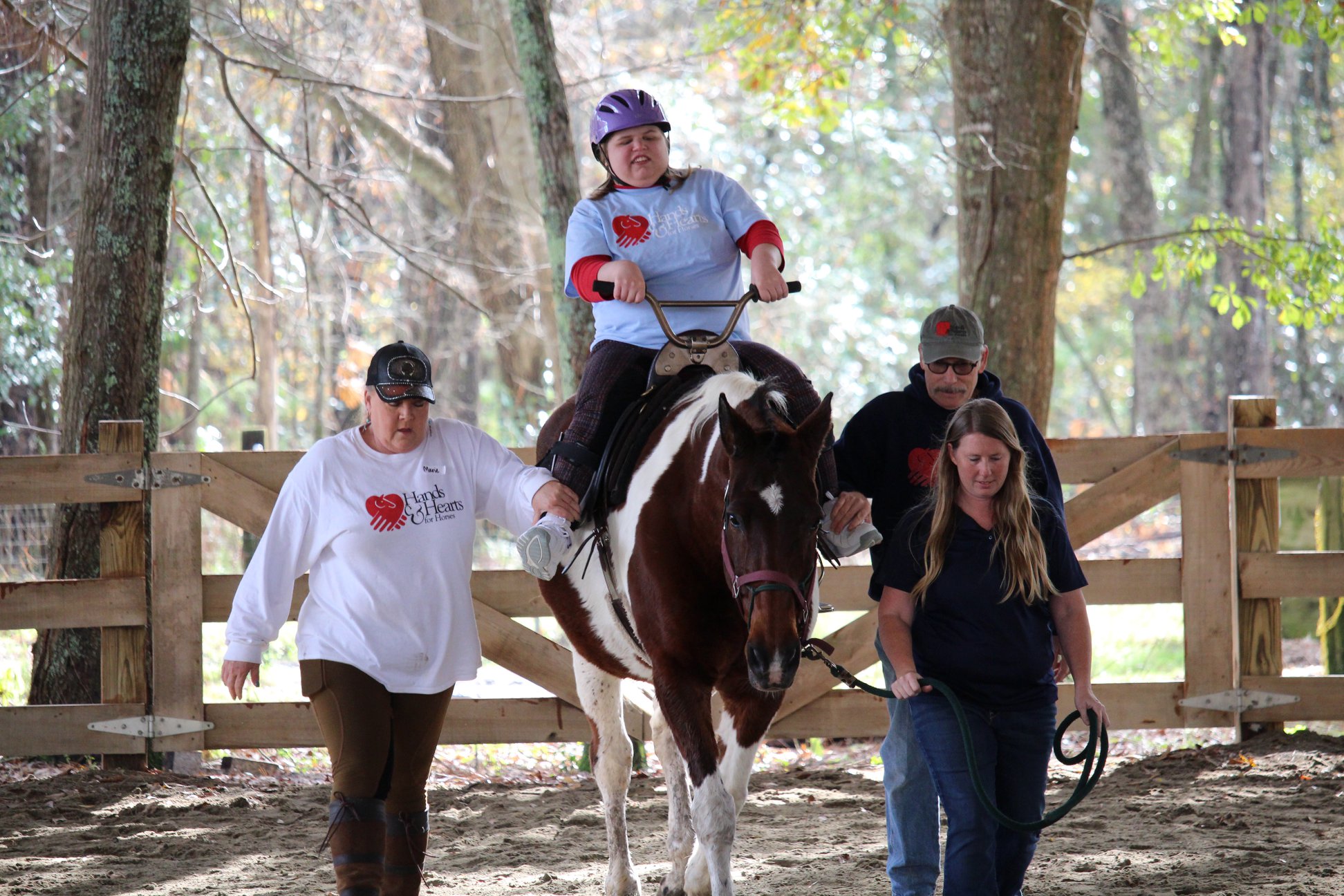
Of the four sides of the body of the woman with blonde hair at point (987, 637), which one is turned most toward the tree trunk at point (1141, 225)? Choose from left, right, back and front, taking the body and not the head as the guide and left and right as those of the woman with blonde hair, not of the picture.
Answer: back

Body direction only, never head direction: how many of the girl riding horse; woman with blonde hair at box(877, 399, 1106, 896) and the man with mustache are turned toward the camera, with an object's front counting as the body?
3

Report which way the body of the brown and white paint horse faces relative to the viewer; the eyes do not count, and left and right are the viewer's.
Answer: facing the viewer and to the right of the viewer

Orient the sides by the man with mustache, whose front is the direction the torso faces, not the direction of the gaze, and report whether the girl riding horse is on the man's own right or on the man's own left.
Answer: on the man's own right

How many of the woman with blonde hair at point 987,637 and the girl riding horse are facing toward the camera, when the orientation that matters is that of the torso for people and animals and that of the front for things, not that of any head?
2

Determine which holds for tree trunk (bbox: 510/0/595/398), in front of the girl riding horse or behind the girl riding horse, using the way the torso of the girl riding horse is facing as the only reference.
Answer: behind

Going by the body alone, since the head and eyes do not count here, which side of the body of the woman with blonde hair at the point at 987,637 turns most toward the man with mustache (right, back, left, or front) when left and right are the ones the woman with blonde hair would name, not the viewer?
back

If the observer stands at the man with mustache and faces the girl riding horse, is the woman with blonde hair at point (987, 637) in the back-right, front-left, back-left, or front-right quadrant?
back-left

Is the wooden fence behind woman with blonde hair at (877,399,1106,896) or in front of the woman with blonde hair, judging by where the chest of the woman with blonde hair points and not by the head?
behind

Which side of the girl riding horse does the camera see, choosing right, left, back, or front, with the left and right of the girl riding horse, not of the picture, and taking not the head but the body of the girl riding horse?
front

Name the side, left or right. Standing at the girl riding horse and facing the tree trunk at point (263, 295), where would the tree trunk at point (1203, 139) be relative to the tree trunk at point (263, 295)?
right

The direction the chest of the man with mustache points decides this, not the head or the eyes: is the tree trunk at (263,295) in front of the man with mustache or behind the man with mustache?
behind

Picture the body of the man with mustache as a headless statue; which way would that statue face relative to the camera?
toward the camera

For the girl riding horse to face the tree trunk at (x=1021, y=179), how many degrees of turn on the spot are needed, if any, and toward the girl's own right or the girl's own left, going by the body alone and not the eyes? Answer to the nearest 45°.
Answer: approximately 135° to the girl's own left

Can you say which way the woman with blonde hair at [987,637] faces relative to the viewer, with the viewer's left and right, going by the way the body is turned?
facing the viewer
